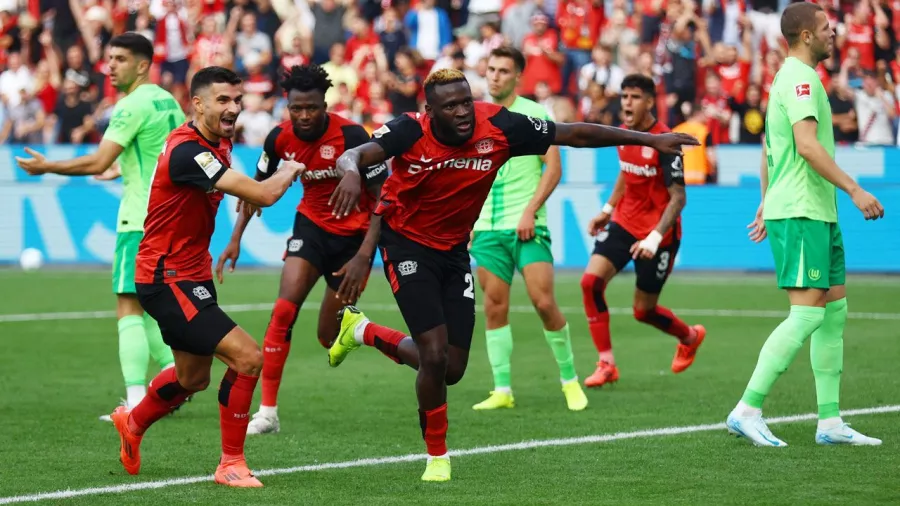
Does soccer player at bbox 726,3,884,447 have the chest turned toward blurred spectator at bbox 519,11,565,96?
no

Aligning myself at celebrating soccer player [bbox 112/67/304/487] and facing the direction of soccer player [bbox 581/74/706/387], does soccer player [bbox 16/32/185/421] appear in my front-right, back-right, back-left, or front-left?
front-left

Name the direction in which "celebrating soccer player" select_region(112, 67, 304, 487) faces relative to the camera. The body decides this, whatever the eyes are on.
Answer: to the viewer's right

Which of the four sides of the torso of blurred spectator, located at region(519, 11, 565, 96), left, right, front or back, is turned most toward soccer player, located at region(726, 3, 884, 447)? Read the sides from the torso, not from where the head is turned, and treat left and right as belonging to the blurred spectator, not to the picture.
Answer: front

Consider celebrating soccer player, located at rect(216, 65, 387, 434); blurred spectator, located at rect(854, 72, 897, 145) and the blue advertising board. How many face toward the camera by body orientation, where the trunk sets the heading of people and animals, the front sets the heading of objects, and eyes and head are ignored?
3

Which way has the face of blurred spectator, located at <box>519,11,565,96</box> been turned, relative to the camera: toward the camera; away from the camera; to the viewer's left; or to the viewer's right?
toward the camera

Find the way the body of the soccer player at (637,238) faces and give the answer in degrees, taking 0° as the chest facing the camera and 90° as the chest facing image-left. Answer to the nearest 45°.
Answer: approximately 45°

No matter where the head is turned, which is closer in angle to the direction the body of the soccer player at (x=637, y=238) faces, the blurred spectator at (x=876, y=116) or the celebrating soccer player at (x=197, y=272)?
the celebrating soccer player

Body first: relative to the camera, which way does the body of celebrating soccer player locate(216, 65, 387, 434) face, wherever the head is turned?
toward the camera

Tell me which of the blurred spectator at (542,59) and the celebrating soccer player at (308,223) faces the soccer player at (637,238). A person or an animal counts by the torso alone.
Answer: the blurred spectator

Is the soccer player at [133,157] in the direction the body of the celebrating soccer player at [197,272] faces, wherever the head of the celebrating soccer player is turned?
no
